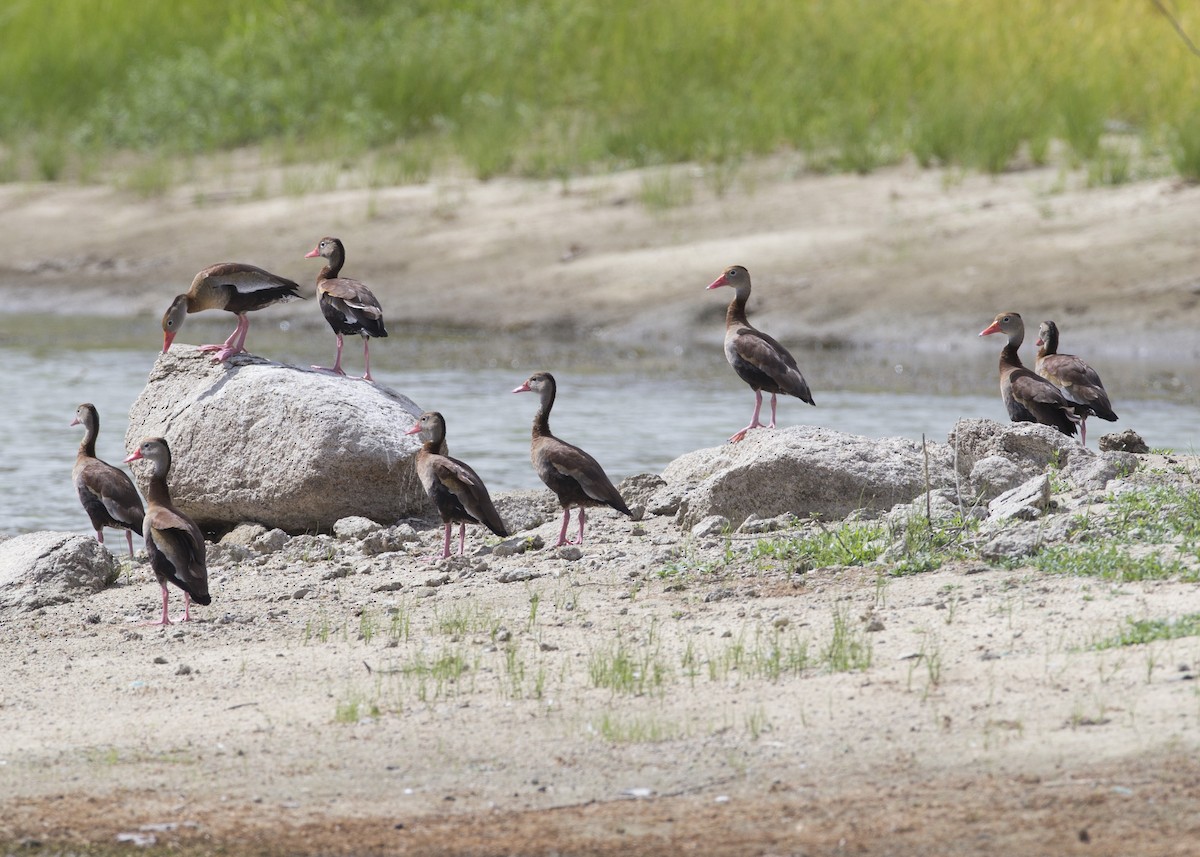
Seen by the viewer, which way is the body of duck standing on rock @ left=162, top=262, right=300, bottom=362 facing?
to the viewer's left

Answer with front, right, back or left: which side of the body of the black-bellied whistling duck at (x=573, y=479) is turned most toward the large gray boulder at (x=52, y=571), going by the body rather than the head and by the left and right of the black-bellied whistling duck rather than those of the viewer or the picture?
front

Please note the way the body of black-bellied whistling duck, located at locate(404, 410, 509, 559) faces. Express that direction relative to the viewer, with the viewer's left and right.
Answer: facing to the left of the viewer

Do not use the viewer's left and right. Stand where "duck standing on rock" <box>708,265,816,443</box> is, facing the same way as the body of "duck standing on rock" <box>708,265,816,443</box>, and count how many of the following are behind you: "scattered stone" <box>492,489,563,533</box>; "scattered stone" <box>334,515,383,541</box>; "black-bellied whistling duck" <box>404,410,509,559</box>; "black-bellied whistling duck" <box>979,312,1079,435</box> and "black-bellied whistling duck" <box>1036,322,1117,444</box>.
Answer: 2

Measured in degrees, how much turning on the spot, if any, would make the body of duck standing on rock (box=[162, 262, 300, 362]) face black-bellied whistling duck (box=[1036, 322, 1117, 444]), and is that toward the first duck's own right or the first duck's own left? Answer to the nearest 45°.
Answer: approximately 180°

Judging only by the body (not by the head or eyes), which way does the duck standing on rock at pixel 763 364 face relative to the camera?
to the viewer's left

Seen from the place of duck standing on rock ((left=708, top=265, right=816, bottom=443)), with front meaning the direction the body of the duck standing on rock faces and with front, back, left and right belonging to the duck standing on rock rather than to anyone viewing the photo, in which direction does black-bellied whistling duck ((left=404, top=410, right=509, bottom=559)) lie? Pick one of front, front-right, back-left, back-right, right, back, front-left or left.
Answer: front-left

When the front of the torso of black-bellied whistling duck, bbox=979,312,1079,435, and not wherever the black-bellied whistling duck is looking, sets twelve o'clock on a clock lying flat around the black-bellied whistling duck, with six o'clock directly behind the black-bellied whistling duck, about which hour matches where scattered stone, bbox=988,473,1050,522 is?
The scattered stone is roughly at 9 o'clock from the black-bellied whistling duck.

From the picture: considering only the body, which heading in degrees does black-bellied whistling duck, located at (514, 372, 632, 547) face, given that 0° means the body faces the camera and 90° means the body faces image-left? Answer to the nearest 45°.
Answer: approximately 90°

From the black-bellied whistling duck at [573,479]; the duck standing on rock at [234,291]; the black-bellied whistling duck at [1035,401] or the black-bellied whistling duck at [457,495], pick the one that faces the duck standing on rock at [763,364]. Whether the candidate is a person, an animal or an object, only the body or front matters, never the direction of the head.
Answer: the black-bellied whistling duck at [1035,401]

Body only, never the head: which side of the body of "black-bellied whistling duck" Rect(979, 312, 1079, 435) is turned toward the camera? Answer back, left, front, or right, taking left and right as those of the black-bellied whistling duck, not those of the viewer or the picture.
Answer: left
